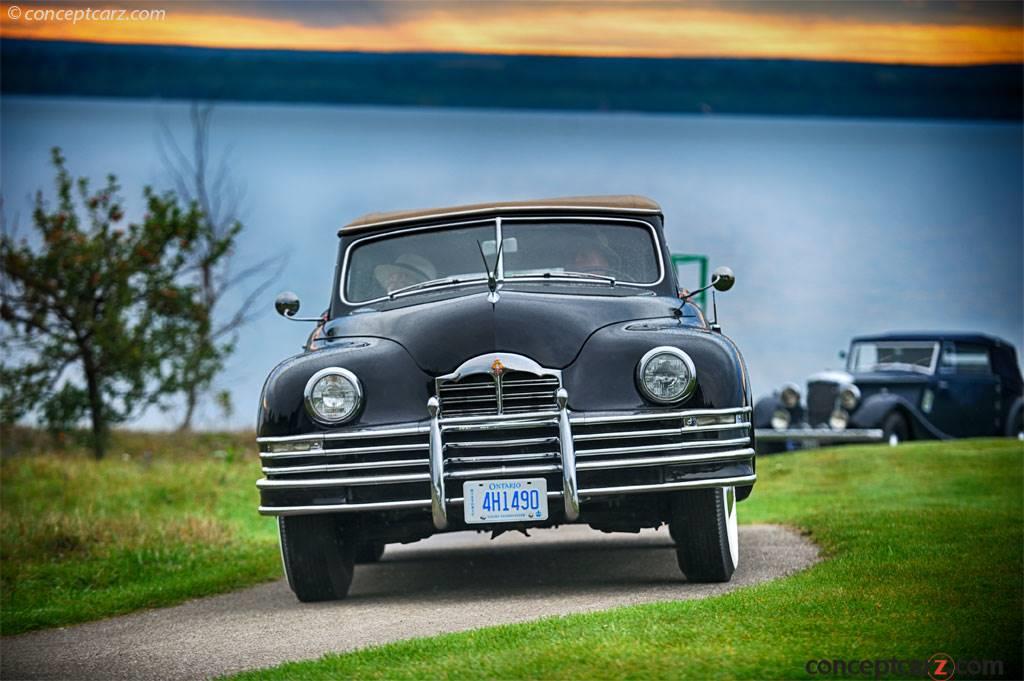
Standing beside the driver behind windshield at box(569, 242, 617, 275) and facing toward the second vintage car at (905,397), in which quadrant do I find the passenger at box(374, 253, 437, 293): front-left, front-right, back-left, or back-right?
back-left

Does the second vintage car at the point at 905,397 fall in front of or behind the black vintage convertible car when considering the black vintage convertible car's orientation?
behind

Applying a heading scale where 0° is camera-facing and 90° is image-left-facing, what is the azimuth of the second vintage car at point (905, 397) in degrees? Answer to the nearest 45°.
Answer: approximately 45°

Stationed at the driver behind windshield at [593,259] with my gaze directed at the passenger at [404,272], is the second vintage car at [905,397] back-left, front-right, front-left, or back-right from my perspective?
back-right
